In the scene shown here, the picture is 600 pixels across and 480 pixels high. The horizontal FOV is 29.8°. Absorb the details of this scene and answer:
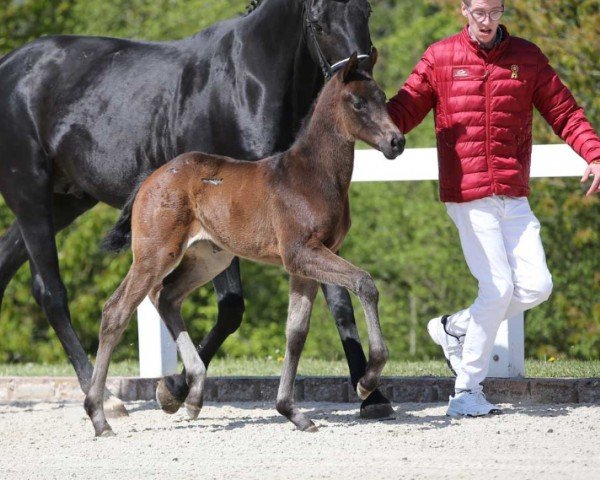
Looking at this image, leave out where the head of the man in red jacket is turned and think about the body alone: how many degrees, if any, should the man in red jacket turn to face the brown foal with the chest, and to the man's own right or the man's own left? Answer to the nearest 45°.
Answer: approximately 90° to the man's own right

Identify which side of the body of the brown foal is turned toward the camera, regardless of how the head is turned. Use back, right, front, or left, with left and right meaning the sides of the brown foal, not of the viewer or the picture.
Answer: right

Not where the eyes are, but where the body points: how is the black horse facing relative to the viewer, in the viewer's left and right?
facing to the right of the viewer

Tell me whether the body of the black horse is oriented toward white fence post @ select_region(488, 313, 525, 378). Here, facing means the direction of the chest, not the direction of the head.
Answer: yes

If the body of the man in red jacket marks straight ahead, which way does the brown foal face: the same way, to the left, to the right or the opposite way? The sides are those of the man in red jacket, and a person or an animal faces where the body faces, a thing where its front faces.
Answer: to the left

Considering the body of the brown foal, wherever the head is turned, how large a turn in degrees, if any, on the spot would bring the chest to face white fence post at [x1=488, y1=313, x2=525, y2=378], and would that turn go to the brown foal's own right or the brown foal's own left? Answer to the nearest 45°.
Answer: approximately 45° to the brown foal's own left

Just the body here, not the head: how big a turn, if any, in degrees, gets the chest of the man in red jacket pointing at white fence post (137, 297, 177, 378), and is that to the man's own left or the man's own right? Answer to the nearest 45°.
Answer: approximately 135° to the man's own right

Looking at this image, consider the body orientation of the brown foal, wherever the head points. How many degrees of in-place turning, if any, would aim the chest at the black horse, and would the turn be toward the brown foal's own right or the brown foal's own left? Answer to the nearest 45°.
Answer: approximately 135° to the brown foal's own left
